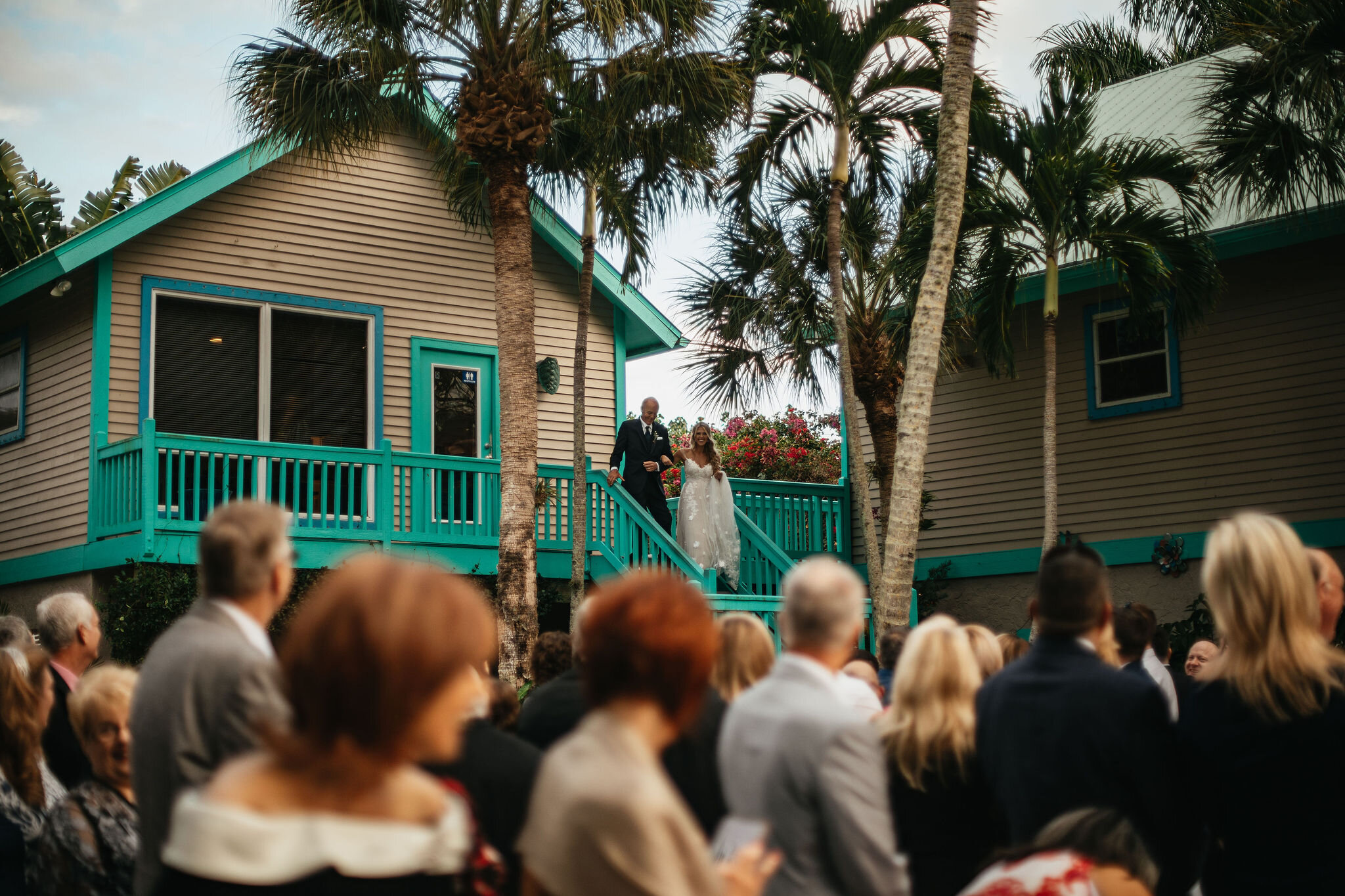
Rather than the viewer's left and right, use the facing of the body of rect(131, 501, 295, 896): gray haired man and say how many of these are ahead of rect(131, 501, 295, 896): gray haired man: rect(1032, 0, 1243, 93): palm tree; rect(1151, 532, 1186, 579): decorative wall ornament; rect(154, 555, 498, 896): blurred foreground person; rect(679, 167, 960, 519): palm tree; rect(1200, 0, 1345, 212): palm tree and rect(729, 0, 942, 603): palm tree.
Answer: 5

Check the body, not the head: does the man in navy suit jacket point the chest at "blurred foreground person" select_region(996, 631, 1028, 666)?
yes

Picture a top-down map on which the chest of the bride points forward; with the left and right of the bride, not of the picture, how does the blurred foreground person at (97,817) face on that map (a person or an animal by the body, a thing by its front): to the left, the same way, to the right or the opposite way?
to the left

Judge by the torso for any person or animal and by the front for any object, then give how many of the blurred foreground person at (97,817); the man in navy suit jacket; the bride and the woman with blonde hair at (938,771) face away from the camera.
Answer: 2

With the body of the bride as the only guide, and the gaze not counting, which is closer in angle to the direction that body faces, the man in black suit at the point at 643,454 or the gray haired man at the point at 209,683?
the gray haired man

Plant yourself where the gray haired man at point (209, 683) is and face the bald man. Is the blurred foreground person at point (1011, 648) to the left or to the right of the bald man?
left

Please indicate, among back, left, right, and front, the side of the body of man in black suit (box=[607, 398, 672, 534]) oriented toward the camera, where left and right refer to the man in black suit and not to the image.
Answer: front

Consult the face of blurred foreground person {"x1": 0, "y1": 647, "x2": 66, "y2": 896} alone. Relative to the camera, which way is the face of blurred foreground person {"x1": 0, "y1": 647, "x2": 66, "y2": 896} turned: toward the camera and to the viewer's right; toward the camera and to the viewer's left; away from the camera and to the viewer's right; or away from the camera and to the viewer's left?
away from the camera and to the viewer's right

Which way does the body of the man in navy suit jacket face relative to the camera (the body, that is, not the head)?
away from the camera

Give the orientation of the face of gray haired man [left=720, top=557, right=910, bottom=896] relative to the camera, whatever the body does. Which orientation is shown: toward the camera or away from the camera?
away from the camera

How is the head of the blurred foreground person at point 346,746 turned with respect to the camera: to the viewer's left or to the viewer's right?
to the viewer's right

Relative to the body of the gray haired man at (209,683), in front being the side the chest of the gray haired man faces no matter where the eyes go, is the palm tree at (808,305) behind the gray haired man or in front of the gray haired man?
in front

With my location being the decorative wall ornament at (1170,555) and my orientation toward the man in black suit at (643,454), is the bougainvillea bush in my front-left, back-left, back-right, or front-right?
front-right

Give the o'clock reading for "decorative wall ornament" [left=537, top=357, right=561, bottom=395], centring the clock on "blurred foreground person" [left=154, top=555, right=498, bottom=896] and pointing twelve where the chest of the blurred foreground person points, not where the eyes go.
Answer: The decorative wall ornament is roughly at 11 o'clock from the blurred foreground person.

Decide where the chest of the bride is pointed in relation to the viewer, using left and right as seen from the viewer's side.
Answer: facing the viewer

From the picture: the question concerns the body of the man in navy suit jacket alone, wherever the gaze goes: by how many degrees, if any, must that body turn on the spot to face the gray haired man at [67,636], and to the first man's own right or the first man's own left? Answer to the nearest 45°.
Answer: approximately 90° to the first man's own left

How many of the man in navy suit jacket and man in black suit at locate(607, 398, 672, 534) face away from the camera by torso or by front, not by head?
1

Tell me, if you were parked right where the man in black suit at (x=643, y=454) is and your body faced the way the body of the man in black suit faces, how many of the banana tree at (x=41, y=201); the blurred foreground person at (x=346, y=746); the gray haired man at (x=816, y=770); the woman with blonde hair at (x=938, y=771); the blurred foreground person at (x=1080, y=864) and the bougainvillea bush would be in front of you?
4

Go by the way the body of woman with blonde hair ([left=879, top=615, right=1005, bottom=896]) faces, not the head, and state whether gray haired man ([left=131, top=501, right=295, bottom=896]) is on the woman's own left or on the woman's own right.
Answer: on the woman's own left

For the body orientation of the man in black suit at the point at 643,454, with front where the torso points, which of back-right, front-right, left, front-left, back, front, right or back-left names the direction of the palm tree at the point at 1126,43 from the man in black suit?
back-left

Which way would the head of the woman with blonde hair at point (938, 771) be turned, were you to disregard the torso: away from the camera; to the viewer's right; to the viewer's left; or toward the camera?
away from the camera

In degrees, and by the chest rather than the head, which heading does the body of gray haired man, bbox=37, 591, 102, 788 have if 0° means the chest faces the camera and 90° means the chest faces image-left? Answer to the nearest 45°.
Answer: approximately 225°
